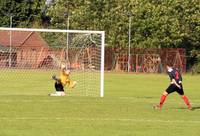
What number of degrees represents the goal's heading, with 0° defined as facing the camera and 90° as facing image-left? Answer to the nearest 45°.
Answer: approximately 0°
